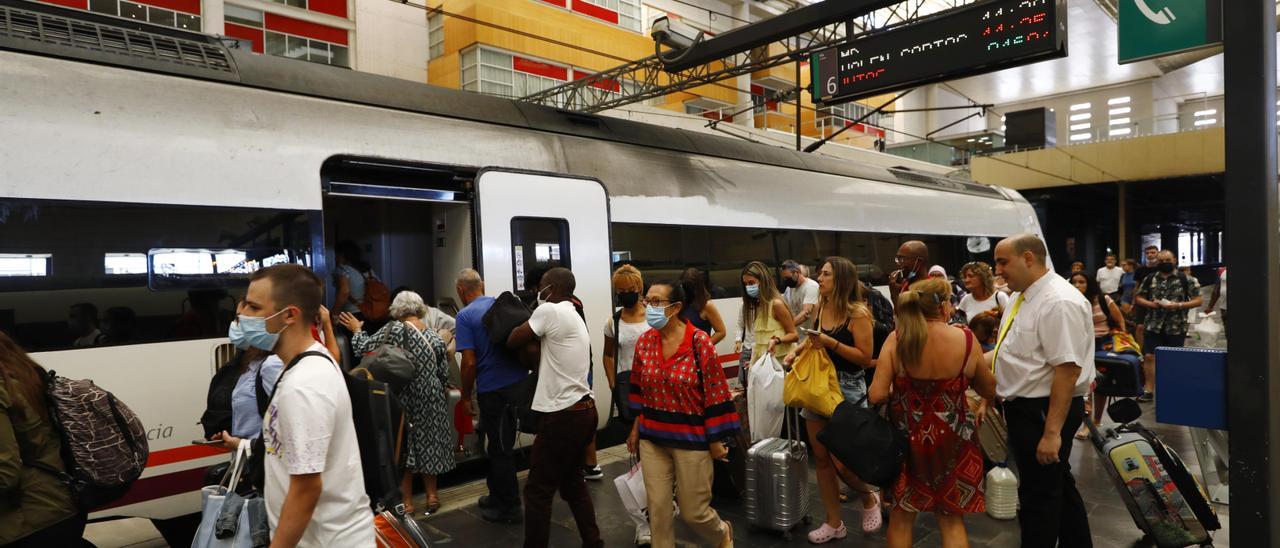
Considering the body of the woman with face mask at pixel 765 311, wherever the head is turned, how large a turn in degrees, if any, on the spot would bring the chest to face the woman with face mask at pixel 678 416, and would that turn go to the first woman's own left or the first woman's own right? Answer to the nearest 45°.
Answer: approximately 45° to the first woman's own left

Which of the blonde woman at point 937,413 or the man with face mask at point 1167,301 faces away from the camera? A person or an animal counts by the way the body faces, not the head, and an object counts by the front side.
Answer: the blonde woman

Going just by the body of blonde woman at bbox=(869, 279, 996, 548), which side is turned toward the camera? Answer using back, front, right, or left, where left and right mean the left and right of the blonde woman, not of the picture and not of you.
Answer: back

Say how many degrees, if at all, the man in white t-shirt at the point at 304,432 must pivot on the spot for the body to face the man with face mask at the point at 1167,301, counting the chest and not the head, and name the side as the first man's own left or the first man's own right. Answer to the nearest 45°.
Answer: approximately 180°

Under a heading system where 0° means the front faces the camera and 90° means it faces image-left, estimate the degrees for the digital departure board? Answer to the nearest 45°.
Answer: approximately 45°

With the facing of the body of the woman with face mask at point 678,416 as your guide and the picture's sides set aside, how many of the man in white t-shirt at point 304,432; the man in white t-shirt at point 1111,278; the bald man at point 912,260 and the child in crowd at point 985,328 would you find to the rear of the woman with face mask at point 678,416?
3

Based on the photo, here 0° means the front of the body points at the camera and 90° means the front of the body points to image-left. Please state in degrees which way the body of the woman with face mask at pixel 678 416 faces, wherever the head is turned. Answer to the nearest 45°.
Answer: approximately 45°

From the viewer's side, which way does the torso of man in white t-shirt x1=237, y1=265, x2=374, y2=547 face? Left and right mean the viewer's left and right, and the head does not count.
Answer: facing to the left of the viewer

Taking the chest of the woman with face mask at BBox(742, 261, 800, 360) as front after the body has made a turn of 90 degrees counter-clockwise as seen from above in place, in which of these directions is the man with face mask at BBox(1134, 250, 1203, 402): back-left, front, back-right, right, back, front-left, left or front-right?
left
